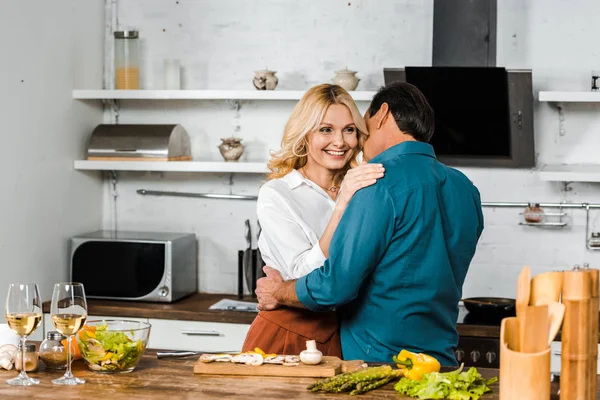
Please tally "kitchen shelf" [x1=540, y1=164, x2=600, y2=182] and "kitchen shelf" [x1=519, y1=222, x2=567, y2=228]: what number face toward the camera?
2

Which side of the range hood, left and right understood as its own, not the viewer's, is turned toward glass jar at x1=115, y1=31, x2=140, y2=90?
right

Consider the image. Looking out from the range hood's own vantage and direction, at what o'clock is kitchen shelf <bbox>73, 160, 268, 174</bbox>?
The kitchen shelf is roughly at 3 o'clock from the range hood.

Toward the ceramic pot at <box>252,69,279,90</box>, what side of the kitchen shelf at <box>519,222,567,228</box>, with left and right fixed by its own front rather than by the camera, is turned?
right

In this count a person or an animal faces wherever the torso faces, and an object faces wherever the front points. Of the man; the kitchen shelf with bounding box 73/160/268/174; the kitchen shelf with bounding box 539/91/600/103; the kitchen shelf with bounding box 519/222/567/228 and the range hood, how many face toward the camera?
4

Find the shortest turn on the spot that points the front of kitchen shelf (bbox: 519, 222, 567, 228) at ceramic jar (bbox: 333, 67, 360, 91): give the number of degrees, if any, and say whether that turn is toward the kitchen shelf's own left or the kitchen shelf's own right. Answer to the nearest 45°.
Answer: approximately 90° to the kitchen shelf's own right

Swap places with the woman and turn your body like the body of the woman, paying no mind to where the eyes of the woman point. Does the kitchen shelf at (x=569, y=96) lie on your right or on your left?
on your left

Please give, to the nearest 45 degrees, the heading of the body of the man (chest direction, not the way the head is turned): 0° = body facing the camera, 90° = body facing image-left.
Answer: approximately 135°

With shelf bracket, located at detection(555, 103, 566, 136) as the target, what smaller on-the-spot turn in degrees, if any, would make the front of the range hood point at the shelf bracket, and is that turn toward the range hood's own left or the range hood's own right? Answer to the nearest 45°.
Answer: approximately 135° to the range hood's own left

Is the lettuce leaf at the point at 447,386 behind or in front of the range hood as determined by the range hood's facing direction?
in front

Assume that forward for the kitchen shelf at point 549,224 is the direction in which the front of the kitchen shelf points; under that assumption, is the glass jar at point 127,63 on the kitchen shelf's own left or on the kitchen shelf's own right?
on the kitchen shelf's own right
